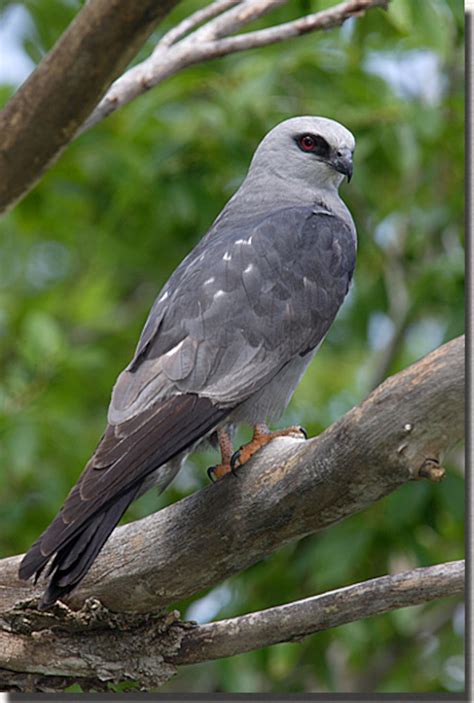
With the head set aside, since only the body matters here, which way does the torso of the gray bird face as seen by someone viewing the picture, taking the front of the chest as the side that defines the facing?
to the viewer's right
